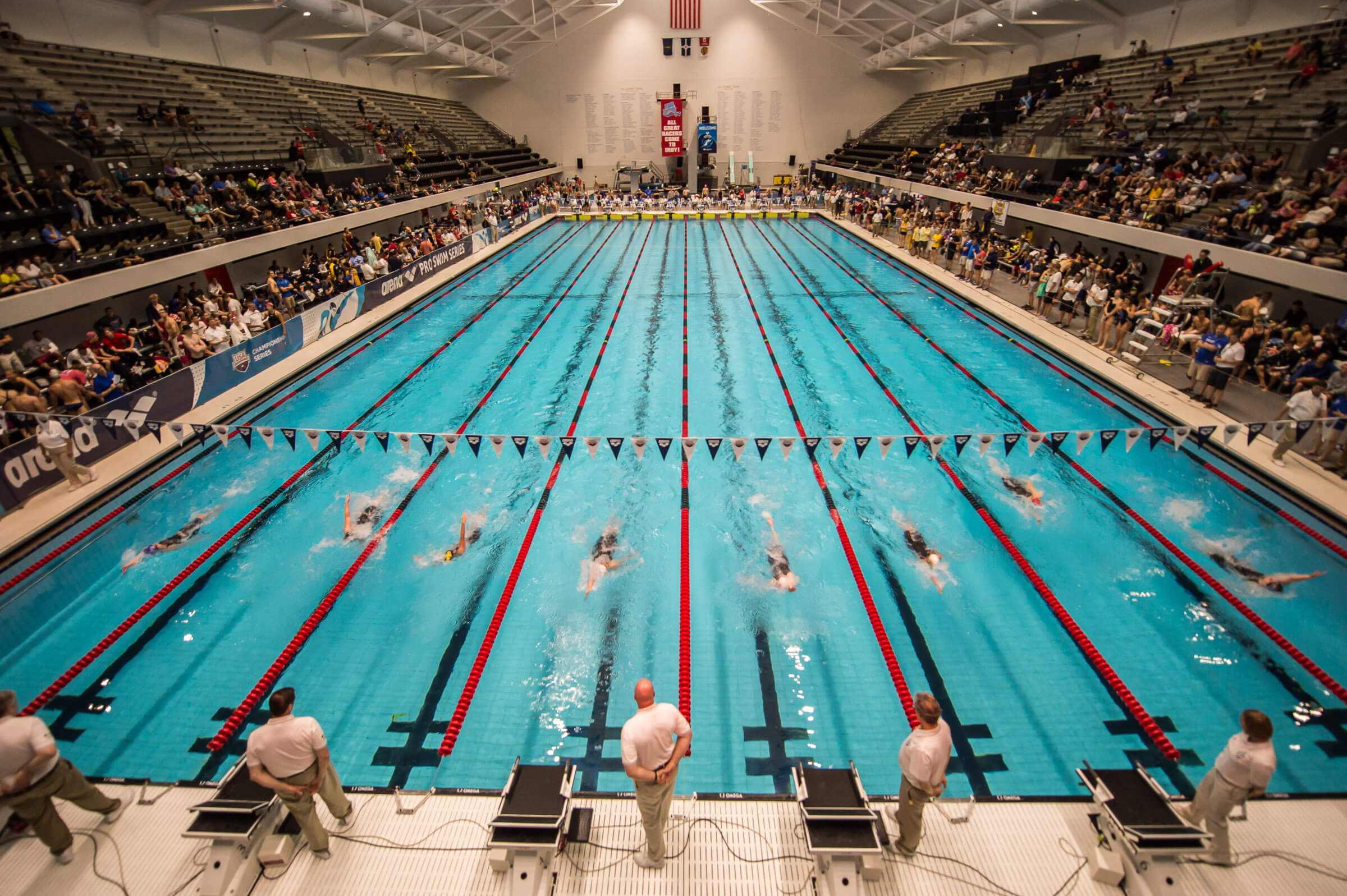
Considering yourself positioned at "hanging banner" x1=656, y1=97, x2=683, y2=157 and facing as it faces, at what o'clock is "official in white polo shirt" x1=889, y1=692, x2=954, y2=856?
The official in white polo shirt is roughly at 12 o'clock from the hanging banner.

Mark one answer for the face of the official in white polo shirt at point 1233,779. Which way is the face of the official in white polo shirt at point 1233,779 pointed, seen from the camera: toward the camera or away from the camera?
away from the camera

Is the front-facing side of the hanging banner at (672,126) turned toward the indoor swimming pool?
yes

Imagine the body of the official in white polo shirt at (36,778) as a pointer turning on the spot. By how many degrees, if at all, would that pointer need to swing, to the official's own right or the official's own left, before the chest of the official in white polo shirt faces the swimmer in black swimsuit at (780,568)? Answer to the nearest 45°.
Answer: approximately 45° to the official's own right

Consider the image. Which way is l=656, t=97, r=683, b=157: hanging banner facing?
toward the camera

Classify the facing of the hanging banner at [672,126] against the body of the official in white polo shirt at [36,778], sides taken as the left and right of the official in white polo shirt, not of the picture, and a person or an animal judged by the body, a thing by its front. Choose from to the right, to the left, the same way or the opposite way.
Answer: the opposite way

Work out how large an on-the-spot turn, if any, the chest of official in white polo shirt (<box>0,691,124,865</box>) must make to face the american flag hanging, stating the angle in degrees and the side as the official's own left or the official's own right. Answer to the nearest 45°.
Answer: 0° — they already face it

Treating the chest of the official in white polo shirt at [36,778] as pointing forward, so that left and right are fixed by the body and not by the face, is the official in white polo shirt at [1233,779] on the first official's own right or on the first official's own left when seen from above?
on the first official's own right

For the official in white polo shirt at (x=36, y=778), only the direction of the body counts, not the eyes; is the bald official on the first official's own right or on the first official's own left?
on the first official's own right

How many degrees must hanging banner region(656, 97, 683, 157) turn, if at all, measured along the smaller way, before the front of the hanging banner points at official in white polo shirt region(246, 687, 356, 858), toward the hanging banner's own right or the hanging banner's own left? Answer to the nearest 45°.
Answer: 0° — it already faces them

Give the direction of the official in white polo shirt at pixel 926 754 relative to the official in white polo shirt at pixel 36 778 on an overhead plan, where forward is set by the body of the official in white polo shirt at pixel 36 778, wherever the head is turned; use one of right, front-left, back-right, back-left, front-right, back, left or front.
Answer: right

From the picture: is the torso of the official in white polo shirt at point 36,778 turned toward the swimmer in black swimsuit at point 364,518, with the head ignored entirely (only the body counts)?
yes

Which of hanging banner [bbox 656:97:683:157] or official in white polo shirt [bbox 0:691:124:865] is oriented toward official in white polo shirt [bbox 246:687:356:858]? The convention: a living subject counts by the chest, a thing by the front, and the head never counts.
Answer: the hanging banner

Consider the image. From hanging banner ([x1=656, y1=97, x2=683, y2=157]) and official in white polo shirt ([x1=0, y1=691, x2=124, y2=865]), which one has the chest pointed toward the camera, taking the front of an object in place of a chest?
the hanging banner

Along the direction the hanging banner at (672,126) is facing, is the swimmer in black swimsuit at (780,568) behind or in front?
in front

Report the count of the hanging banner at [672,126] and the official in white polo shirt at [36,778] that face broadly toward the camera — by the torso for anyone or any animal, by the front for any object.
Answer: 1

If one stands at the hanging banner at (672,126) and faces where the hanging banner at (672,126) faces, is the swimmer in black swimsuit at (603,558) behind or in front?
in front

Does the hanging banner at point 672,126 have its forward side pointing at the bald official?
yes

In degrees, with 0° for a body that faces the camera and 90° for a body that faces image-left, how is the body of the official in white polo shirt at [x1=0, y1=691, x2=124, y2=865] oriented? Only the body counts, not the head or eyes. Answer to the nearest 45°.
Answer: approximately 225°
